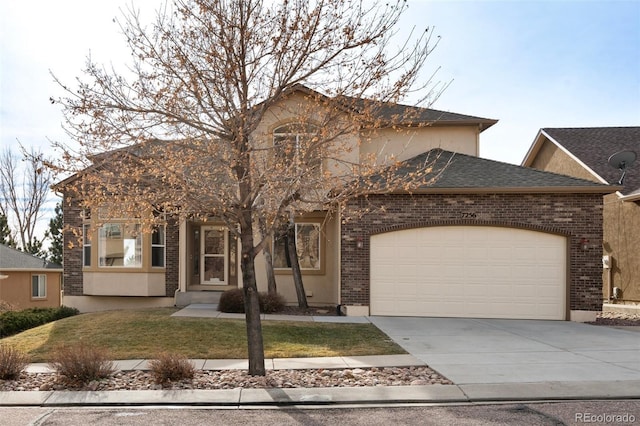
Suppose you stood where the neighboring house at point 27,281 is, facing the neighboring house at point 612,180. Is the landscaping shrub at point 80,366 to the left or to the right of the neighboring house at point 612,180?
right

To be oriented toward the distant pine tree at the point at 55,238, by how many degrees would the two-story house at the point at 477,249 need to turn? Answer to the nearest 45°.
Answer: approximately 135° to its right

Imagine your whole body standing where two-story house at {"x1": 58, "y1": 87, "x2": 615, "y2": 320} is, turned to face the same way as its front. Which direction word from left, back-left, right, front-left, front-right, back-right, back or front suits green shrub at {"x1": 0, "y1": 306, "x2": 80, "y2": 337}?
right

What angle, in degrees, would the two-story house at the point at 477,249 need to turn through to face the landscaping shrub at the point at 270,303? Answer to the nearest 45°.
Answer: approximately 90° to its right

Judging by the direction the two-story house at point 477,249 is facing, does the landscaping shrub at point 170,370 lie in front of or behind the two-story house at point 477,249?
in front

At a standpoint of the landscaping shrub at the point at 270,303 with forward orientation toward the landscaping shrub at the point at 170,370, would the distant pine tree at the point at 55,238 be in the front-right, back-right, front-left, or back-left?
back-right

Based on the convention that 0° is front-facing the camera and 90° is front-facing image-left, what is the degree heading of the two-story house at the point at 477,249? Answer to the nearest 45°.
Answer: approximately 0°
